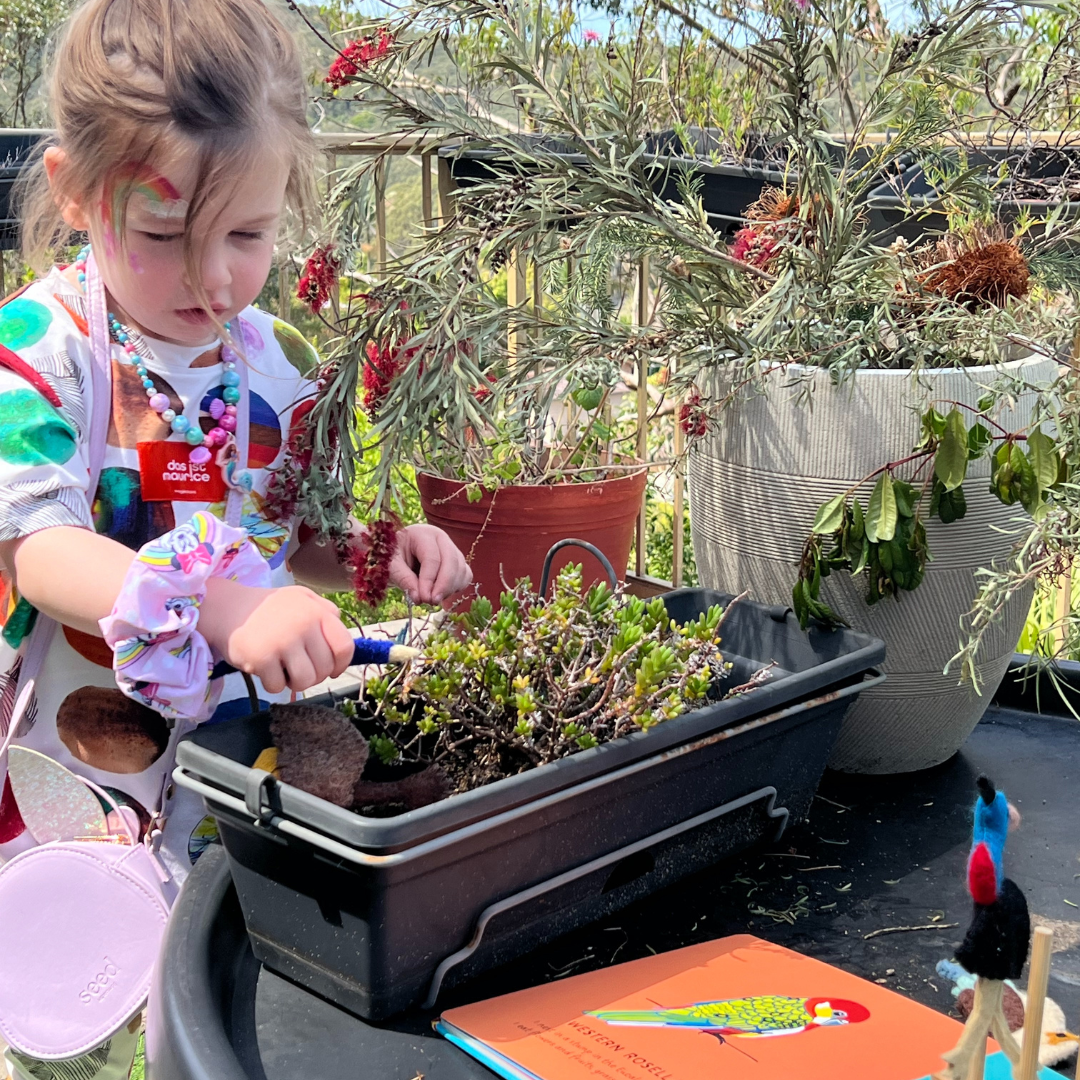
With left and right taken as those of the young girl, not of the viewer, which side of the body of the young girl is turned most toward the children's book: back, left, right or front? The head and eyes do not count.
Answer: front

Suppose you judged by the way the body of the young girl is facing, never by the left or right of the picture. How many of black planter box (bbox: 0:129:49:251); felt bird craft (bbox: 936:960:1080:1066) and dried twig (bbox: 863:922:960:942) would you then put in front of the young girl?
2

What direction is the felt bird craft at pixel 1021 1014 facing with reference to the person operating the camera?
facing to the right of the viewer

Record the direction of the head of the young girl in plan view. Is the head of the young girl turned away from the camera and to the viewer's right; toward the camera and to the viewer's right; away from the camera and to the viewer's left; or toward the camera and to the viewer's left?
toward the camera and to the viewer's right

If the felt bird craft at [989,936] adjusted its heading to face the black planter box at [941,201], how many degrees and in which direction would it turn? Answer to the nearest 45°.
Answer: approximately 135° to its right

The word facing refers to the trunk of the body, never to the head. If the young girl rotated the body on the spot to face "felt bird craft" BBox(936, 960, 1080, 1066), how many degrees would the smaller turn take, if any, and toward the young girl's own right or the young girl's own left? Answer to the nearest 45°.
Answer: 0° — they already face it

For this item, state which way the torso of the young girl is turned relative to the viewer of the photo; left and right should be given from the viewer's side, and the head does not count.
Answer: facing the viewer and to the right of the viewer
